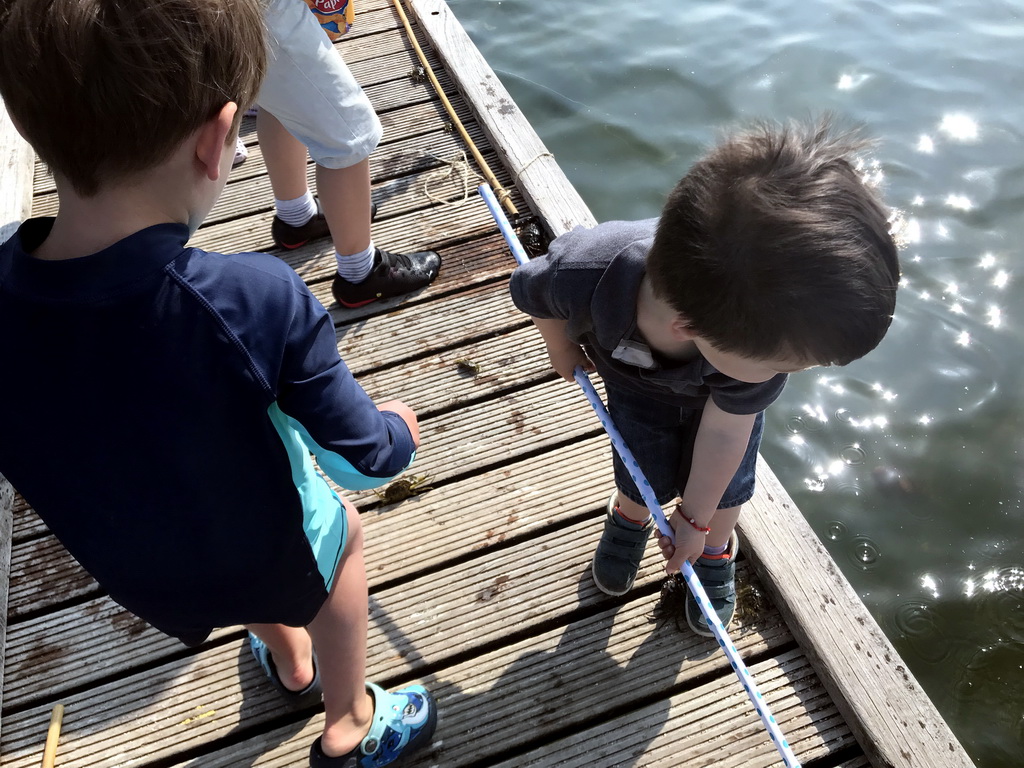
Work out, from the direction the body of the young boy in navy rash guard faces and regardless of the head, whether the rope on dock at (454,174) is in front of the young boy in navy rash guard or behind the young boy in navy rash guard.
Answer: in front

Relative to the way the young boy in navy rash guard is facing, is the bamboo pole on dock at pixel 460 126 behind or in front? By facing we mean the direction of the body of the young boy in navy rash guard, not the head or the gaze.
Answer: in front

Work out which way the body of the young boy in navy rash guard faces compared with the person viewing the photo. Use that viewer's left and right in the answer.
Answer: facing away from the viewer and to the right of the viewer
